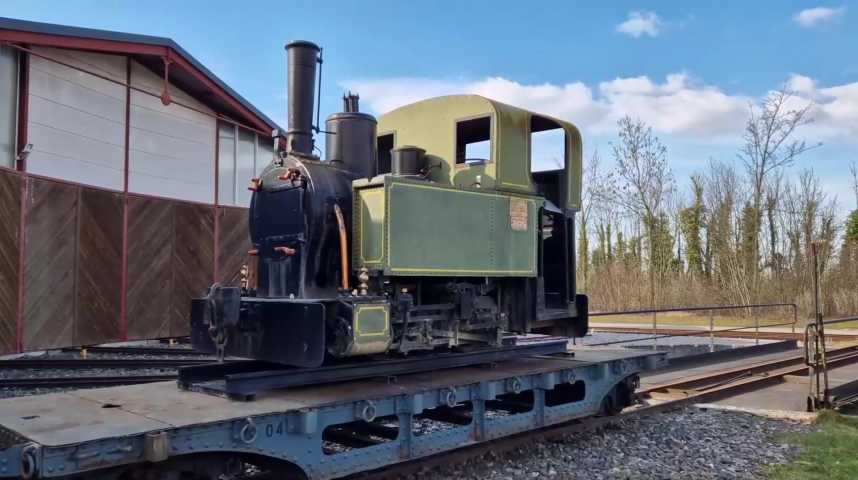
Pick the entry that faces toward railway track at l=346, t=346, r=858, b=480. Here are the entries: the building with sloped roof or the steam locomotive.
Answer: the building with sloped roof

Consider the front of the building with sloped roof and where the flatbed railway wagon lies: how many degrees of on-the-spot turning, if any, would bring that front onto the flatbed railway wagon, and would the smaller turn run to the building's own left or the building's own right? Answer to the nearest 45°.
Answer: approximately 45° to the building's own right

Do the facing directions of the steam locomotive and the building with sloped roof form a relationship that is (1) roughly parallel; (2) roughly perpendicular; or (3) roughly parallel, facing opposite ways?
roughly perpendicular

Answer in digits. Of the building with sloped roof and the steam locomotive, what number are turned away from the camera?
0

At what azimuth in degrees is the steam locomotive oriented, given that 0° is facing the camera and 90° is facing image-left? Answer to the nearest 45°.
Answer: approximately 45°

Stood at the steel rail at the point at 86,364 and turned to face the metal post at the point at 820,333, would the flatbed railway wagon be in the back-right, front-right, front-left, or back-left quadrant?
front-right

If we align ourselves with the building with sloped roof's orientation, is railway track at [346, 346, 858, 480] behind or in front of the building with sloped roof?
in front

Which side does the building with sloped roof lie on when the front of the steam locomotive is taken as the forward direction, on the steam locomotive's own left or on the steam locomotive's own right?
on the steam locomotive's own right

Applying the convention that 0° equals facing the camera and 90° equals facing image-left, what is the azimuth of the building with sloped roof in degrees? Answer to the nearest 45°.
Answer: approximately 315°

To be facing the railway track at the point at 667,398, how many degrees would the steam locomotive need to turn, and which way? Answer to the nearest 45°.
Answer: approximately 180°
